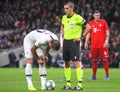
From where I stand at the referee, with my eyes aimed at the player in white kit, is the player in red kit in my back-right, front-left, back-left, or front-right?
back-right

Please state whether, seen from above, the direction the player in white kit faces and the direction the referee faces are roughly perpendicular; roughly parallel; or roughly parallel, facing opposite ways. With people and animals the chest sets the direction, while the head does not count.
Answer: roughly perpendicular

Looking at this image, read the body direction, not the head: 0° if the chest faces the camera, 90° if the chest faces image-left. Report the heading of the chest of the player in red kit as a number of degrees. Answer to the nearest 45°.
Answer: approximately 0°

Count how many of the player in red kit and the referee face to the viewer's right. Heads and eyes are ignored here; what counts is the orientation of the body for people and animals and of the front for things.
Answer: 0

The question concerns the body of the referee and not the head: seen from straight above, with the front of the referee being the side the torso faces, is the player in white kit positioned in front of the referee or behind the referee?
in front

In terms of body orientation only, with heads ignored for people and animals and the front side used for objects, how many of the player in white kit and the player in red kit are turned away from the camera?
0

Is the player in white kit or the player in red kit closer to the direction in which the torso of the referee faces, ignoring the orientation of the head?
the player in white kit
